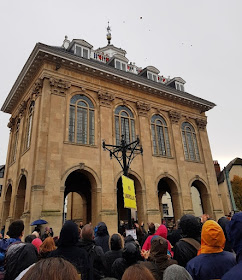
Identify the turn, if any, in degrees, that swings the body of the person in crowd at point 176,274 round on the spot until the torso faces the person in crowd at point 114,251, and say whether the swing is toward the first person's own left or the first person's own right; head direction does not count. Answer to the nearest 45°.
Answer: approximately 45° to the first person's own left

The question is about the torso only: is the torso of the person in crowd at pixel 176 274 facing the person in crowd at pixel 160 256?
yes

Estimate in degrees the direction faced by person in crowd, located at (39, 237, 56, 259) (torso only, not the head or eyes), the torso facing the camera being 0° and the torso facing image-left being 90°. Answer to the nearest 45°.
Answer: approximately 180°

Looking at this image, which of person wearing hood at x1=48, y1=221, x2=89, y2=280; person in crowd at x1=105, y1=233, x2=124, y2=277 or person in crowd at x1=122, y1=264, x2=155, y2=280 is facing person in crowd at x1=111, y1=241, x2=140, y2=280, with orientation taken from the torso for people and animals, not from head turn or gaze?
person in crowd at x1=122, y1=264, x2=155, y2=280

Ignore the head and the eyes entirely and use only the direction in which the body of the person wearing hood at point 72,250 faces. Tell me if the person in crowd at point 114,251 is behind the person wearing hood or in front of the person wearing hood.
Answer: in front

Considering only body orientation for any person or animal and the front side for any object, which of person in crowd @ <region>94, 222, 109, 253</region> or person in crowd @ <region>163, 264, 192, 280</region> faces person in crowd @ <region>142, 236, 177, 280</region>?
person in crowd @ <region>163, 264, 192, 280</region>

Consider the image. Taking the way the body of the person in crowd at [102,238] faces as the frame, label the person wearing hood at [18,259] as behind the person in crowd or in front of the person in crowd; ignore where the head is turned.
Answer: behind

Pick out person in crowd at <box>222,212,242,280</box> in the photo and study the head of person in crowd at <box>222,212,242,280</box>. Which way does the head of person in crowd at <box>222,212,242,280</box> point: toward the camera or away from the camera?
away from the camera

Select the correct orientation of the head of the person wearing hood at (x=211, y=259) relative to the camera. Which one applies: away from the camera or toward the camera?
away from the camera

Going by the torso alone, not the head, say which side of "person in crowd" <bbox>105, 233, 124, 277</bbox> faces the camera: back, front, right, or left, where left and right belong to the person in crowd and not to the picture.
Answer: back

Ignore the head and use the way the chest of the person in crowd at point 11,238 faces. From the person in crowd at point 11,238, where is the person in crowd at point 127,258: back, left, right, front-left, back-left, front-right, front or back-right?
right

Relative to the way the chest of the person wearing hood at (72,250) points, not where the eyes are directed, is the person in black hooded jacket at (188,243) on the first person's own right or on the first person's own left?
on the first person's own right

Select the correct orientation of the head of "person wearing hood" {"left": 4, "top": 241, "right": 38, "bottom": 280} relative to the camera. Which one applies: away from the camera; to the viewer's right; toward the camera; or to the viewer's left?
away from the camera

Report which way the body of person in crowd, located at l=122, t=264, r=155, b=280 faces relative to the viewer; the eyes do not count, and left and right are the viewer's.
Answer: facing away from the viewer
